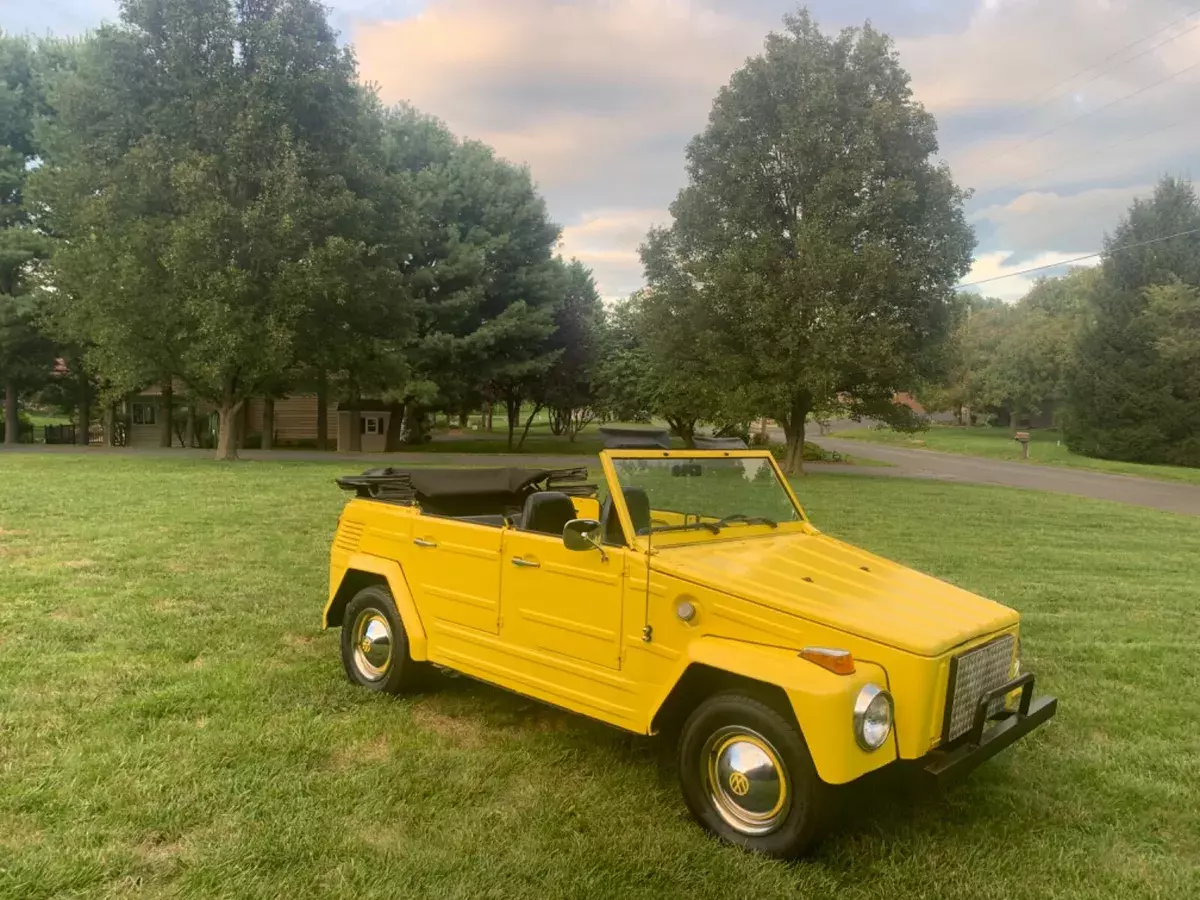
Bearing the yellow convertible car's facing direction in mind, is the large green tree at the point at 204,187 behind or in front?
behind

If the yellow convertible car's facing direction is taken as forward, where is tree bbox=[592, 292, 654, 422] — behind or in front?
behind

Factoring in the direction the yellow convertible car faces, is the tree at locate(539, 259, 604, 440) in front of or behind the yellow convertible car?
behind

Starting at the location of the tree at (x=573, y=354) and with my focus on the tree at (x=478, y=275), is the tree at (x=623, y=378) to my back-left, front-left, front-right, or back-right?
back-left

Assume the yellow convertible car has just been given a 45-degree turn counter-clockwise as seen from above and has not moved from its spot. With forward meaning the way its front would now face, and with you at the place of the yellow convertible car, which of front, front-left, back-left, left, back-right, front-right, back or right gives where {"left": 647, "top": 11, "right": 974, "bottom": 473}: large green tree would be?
left

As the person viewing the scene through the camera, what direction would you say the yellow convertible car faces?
facing the viewer and to the right of the viewer

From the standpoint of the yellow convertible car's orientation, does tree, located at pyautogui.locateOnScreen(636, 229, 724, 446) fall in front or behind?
behind

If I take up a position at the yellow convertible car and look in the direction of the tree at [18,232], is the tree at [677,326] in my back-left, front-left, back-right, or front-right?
front-right

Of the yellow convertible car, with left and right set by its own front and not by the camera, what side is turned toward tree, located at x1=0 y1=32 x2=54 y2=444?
back

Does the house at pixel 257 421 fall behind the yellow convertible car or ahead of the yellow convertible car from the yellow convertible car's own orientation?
behind

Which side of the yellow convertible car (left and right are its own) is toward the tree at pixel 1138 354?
left

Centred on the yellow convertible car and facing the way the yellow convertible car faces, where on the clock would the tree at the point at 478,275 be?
The tree is roughly at 7 o'clock from the yellow convertible car.
